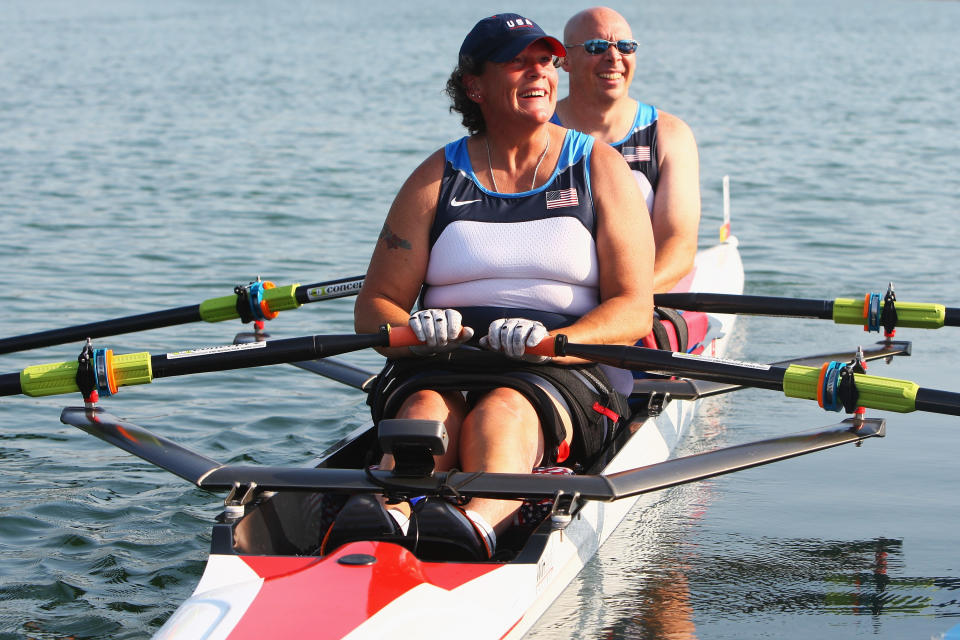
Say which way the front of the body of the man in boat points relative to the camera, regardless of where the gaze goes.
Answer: toward the camera

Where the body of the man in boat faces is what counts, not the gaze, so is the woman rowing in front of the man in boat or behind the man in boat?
in front
